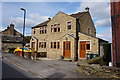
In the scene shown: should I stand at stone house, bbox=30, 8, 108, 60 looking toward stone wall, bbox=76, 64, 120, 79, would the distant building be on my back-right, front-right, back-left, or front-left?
back-right

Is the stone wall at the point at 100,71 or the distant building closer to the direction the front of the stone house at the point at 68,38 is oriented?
the stone wall

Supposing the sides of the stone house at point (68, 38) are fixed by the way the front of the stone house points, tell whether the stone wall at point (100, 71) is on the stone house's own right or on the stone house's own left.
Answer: on the stone house's own left

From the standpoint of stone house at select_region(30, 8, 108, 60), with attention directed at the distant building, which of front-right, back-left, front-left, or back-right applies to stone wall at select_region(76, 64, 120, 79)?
back-left

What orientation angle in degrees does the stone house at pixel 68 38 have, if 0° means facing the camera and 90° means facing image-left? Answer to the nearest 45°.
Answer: approximately 45°

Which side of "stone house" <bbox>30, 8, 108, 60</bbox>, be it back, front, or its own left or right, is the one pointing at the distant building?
right
